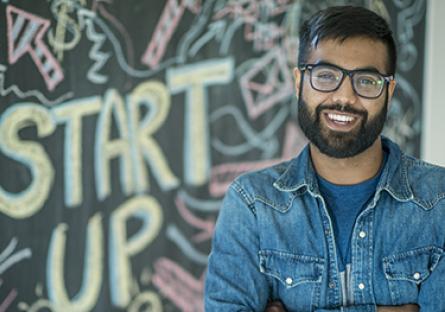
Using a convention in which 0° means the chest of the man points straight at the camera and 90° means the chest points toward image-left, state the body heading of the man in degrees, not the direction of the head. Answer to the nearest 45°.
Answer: approximately 0°
